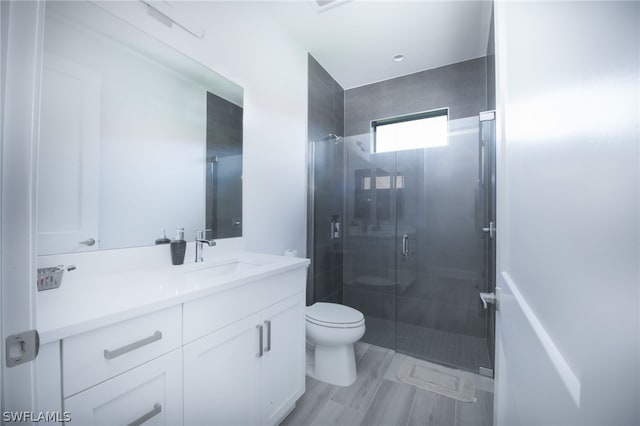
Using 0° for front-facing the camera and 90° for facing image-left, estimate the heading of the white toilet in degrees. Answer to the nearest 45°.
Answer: approximately 315°

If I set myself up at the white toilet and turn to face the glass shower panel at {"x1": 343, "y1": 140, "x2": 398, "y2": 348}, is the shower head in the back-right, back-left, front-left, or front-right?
front-left

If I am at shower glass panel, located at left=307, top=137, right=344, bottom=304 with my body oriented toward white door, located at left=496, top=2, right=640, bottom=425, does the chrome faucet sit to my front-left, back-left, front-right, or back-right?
front-right

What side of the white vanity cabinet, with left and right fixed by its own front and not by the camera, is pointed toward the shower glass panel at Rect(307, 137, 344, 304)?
left

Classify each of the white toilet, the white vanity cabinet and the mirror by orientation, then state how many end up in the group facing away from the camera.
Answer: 0

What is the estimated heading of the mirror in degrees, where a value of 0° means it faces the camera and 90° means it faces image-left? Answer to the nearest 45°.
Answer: approximately 315°

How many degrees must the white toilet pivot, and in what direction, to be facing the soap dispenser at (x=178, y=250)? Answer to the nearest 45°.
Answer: approximately 90° to its right

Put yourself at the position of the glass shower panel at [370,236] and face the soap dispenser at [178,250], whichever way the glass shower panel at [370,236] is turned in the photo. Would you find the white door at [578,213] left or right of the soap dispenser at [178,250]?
left

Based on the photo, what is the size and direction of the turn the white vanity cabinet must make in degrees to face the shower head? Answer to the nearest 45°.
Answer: approximately 90° to its left

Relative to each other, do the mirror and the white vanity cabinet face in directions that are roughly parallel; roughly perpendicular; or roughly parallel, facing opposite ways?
roughly parallel
